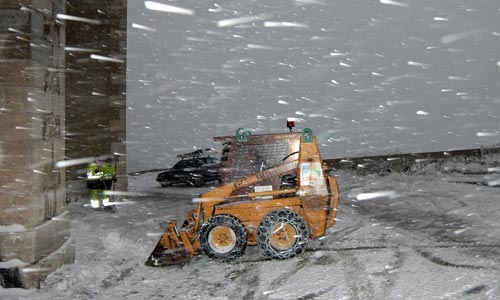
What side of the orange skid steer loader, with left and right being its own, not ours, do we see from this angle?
left

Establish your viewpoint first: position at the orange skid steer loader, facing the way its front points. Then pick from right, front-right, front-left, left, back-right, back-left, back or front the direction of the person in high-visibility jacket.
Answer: front-right

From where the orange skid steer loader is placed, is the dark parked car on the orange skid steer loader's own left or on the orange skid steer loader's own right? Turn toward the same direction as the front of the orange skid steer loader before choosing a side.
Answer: on the orange skid steer loader's own right

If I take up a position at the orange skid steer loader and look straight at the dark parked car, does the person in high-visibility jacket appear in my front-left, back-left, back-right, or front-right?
front-left
